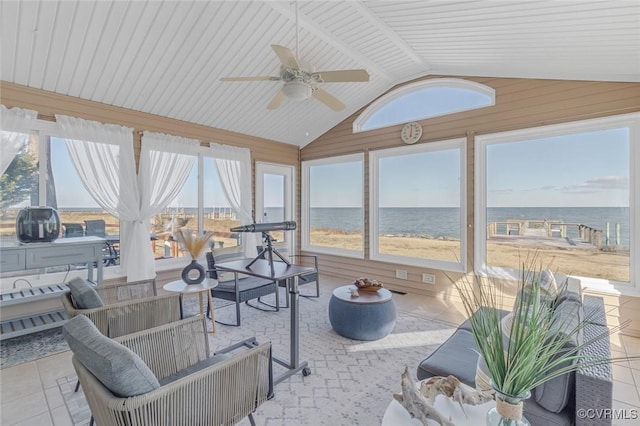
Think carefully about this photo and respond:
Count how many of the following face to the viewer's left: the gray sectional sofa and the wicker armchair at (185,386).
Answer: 1

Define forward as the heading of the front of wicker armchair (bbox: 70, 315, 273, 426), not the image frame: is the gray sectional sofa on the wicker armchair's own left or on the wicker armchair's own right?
on the wicker armchair's own right

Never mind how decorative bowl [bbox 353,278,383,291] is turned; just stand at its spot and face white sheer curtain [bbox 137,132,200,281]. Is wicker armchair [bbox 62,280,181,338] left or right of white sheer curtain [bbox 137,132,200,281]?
left

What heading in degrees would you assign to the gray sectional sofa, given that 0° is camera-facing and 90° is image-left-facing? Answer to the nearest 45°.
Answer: approximately 90°

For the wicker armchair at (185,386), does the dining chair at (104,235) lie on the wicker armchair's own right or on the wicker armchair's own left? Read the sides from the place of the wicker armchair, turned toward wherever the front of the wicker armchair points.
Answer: on the wicker armchair's own left

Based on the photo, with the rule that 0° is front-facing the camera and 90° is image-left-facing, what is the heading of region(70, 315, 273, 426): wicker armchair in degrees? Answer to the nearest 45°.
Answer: approximately 225°

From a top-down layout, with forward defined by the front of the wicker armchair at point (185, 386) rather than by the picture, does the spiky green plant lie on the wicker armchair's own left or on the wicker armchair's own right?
on the wicker armchair's own right
